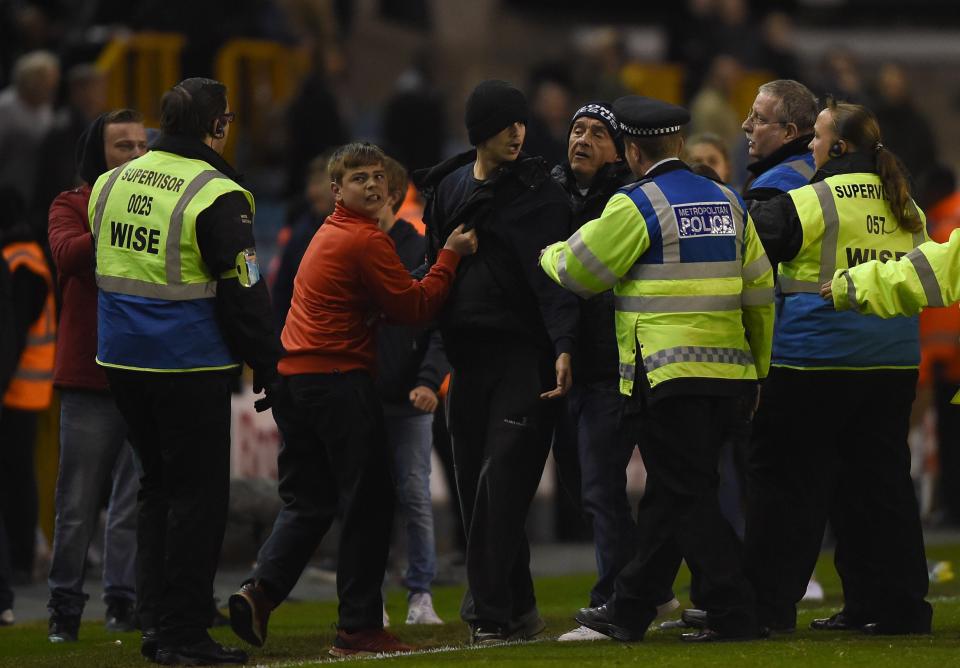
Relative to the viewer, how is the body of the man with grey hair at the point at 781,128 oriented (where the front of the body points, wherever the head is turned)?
to the viewer's left

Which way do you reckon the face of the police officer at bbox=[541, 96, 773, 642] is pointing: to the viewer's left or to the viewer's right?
to the viewer's left

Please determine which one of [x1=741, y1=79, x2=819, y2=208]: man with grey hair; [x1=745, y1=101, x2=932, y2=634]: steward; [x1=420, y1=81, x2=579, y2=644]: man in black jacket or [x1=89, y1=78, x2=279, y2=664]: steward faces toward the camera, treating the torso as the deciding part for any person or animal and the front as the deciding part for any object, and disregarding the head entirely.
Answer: the man in black jacket

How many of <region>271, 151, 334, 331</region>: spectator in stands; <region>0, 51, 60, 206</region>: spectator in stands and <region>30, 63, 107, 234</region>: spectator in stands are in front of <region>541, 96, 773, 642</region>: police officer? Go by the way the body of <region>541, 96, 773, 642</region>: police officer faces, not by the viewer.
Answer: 3

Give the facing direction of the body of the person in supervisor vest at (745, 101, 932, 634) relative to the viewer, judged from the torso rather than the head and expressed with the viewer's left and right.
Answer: facing away from the viewer and to the left of the viewer

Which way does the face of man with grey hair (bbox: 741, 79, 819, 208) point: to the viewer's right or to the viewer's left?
to the viewer's left

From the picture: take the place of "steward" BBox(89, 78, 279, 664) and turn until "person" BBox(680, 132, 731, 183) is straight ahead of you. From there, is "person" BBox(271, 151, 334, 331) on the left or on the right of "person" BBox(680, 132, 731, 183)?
left
